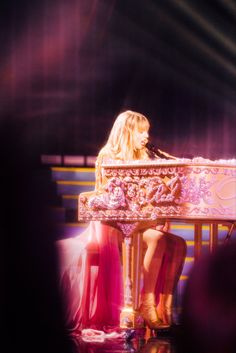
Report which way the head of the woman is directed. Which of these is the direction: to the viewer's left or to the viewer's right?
to the viewer's right

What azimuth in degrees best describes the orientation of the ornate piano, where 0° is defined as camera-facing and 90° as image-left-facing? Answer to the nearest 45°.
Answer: approximately 90°
